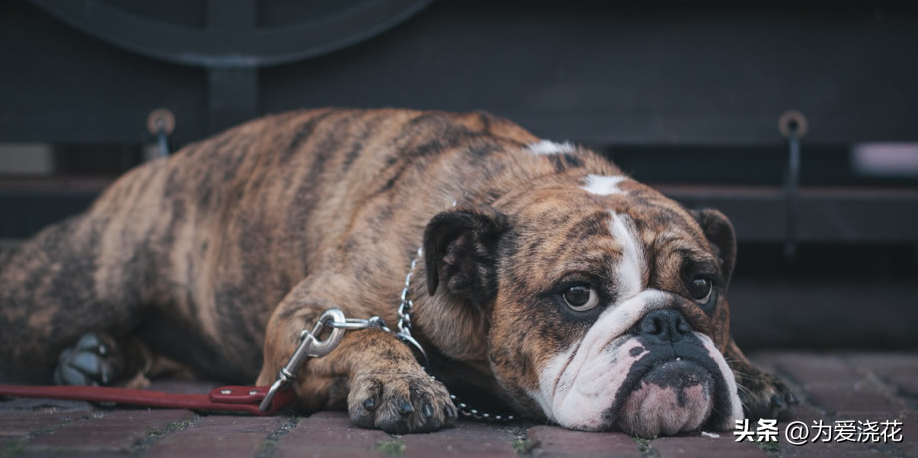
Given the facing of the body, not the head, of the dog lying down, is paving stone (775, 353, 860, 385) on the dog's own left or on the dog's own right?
on the dog's own left

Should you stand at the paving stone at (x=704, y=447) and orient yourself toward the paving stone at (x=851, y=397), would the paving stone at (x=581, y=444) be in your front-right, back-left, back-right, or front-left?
back-left

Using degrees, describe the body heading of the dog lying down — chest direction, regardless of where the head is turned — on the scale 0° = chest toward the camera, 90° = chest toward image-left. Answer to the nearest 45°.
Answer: approximately 315°

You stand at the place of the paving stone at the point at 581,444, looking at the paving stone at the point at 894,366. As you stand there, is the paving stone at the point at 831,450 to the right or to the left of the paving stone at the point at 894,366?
right

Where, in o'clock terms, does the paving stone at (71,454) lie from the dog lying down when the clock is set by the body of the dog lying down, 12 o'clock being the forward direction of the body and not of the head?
The paving stone is roughly at 3 o'clock from the dog lying down.

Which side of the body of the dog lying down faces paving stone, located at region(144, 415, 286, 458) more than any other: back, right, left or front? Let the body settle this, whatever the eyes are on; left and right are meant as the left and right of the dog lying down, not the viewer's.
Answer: right

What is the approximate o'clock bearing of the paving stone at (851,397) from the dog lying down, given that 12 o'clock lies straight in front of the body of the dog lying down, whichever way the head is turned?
The paving stone is roughly at 10 o'clock from the dog lying down.
